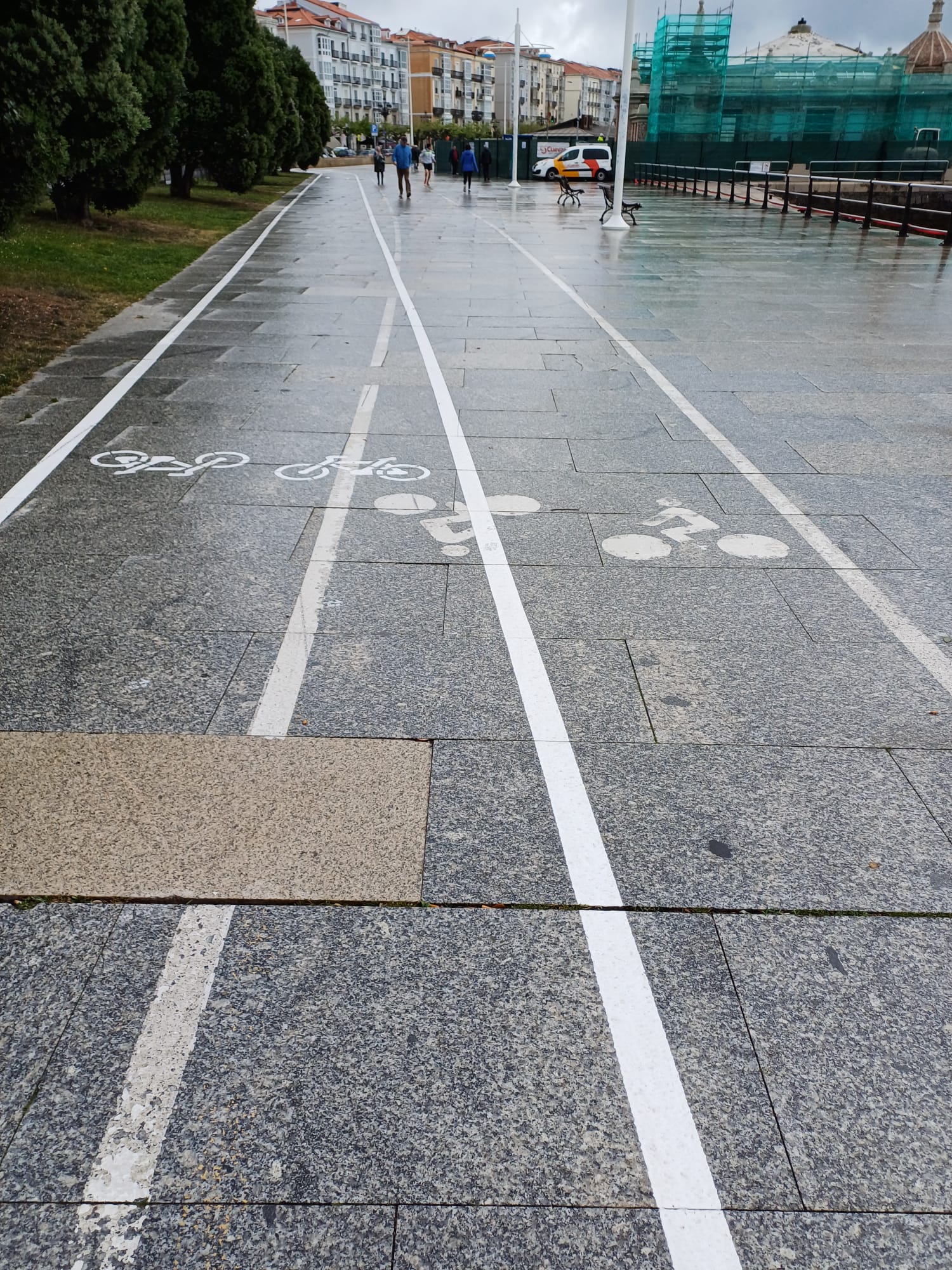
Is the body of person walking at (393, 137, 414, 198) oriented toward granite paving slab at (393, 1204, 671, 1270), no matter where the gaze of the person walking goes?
yes

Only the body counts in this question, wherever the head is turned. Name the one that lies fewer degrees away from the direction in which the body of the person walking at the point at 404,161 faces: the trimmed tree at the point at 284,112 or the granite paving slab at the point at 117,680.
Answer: the granite paving slab

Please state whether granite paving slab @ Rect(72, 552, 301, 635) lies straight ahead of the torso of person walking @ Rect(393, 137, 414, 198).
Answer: yes

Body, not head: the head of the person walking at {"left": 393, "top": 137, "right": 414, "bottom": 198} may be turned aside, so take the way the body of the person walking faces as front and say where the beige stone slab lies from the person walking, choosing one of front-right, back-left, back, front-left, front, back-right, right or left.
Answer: front

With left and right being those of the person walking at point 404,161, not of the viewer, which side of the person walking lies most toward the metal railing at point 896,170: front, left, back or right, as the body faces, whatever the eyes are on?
left

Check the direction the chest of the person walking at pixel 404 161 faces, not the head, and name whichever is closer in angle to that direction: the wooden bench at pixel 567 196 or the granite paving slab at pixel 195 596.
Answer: the granite paving slab

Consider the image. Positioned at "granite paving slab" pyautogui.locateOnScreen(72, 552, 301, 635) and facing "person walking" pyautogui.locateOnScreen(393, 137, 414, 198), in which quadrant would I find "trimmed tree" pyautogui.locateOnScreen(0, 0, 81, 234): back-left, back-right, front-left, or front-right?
front-left

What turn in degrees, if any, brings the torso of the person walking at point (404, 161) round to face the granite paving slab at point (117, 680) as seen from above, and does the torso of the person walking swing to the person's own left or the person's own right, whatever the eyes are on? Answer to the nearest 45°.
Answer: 0° — they already face it

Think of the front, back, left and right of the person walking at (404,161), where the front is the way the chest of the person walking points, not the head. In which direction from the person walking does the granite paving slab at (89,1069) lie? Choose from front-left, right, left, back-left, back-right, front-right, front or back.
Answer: front

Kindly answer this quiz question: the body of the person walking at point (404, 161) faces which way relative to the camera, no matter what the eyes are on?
toward the camera

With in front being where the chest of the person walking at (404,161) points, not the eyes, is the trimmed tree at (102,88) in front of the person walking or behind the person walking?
in front

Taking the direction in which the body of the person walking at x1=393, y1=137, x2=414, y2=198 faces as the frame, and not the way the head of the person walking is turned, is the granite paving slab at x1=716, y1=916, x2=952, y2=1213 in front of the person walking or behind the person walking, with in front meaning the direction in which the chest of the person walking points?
in front

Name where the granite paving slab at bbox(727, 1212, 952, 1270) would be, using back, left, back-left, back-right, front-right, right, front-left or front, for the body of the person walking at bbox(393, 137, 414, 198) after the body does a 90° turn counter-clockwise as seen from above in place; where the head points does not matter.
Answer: right

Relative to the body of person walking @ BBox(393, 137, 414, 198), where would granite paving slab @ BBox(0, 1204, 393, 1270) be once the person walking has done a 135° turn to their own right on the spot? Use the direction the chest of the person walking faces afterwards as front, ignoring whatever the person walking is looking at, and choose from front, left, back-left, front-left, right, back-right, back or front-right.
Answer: back-left

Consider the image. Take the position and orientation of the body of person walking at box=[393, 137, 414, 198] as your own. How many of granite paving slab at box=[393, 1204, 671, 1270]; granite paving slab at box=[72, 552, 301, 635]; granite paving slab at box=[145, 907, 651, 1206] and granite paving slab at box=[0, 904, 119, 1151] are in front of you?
4

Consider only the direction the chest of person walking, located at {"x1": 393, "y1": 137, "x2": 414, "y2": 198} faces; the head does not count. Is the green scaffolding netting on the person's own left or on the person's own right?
on the person's own left

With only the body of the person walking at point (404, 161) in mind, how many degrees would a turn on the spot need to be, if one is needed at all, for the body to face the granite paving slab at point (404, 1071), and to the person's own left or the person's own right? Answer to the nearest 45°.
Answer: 0° — they already face it
